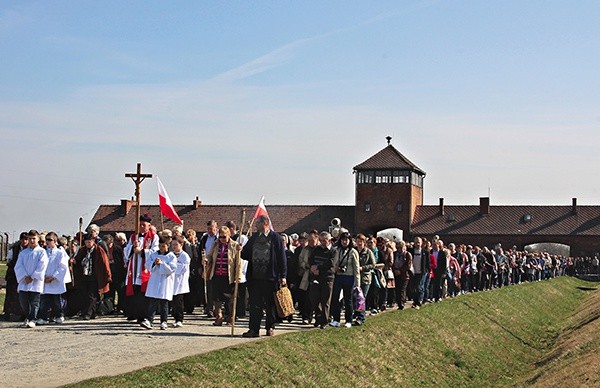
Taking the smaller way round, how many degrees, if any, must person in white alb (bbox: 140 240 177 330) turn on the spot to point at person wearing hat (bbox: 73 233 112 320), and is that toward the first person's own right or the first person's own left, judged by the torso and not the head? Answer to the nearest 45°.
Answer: approximately 90° to the first person's own right

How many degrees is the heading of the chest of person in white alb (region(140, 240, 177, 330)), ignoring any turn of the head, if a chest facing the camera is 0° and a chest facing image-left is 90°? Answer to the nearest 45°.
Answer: approximately 45°

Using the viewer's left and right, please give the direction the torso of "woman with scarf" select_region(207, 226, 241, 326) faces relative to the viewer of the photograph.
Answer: facing the viewer

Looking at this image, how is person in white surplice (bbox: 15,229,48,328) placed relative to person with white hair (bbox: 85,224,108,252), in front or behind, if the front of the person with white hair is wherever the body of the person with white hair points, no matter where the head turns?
in front

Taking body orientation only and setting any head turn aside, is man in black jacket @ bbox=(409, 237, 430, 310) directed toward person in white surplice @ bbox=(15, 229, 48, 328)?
yes

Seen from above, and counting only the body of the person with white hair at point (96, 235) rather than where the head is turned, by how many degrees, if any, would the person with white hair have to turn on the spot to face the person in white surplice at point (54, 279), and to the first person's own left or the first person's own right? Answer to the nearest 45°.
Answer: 0° — they already face them

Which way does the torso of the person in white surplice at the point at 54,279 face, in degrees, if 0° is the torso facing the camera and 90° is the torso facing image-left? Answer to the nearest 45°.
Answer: approximately 45°

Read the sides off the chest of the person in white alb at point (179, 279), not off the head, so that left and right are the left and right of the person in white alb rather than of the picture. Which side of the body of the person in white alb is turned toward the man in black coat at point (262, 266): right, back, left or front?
left

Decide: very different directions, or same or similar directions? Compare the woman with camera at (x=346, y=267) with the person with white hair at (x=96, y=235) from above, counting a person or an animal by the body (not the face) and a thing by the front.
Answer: same or similar directions

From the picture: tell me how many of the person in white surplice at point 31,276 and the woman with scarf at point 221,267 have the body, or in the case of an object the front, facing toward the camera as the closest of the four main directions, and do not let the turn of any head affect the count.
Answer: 2

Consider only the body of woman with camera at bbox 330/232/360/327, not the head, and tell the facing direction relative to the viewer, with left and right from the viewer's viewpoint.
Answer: facing the viewer and to the left of the viewer

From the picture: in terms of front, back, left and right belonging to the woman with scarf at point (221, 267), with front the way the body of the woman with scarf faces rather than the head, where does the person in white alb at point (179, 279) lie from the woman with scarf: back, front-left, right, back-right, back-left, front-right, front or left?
right

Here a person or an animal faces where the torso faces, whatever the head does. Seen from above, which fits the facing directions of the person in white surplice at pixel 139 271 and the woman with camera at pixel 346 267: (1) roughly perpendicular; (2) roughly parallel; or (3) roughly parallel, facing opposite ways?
roughly parallel

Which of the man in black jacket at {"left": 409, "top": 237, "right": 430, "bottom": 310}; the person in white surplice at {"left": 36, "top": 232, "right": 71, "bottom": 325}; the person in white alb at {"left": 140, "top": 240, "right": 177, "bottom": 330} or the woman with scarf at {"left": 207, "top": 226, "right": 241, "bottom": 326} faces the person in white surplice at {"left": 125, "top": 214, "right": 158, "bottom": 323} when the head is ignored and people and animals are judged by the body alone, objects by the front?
the man in black jacket

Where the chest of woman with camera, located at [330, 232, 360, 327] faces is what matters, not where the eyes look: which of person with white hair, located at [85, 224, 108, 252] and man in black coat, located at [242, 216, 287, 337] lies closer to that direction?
the man in black coat
